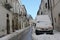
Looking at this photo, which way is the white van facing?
toward the camera
